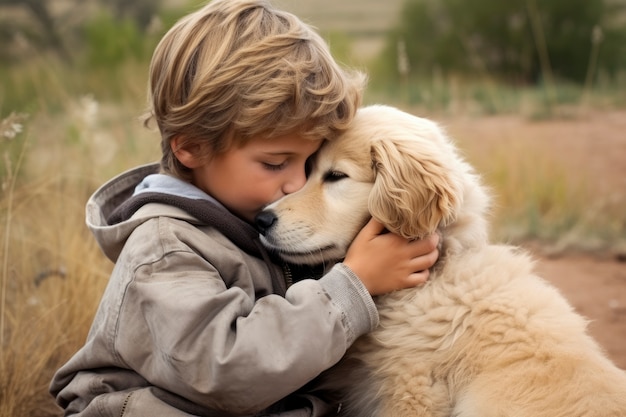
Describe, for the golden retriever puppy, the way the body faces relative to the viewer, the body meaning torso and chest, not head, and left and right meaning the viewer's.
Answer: facing to the left of the viewer

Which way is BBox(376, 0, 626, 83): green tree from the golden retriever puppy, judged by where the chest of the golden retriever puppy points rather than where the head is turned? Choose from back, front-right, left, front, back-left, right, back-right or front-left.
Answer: right

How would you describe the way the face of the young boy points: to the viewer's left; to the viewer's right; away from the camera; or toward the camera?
to the viewer's right

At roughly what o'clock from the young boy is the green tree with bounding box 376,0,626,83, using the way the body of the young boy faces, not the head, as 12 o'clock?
The green tree is roughly at 10 o'clock from the young boy.

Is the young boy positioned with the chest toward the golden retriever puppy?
yes

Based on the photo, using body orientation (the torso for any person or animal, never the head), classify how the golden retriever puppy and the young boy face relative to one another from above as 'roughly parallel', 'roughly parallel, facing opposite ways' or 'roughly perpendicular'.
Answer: roughly parallel, facing opposite ways

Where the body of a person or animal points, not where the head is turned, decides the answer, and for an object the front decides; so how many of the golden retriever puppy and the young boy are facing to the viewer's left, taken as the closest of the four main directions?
1

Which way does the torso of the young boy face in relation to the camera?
to the viewer's right

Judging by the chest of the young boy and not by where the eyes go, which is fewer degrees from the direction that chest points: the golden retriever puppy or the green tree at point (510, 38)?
the golden retriever puppy

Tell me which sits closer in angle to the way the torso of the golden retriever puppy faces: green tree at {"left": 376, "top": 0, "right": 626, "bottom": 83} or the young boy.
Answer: the young boy

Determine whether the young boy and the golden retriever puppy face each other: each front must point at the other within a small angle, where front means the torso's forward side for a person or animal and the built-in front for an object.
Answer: yes

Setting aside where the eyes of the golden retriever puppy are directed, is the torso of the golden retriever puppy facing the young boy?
yes
